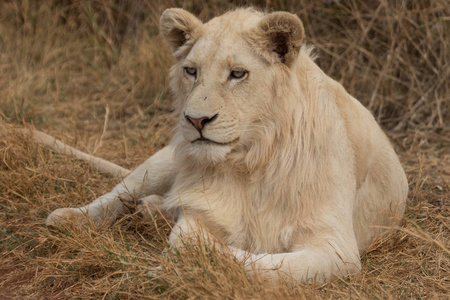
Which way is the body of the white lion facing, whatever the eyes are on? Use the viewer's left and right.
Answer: facing the viewer and to the left of the viewer

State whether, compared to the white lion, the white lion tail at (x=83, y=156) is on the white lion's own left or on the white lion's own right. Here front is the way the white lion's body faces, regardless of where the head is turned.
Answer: on the white lion's own right
